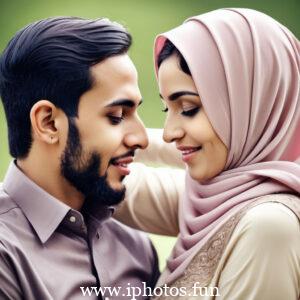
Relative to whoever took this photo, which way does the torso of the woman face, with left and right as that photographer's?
facing to the left of the viewer

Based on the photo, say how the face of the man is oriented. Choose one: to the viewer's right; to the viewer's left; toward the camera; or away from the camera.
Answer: to the viewer's right

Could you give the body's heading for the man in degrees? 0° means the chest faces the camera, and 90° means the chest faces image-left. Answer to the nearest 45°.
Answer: approximately 315°

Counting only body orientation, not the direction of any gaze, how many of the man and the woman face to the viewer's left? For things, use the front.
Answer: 1
